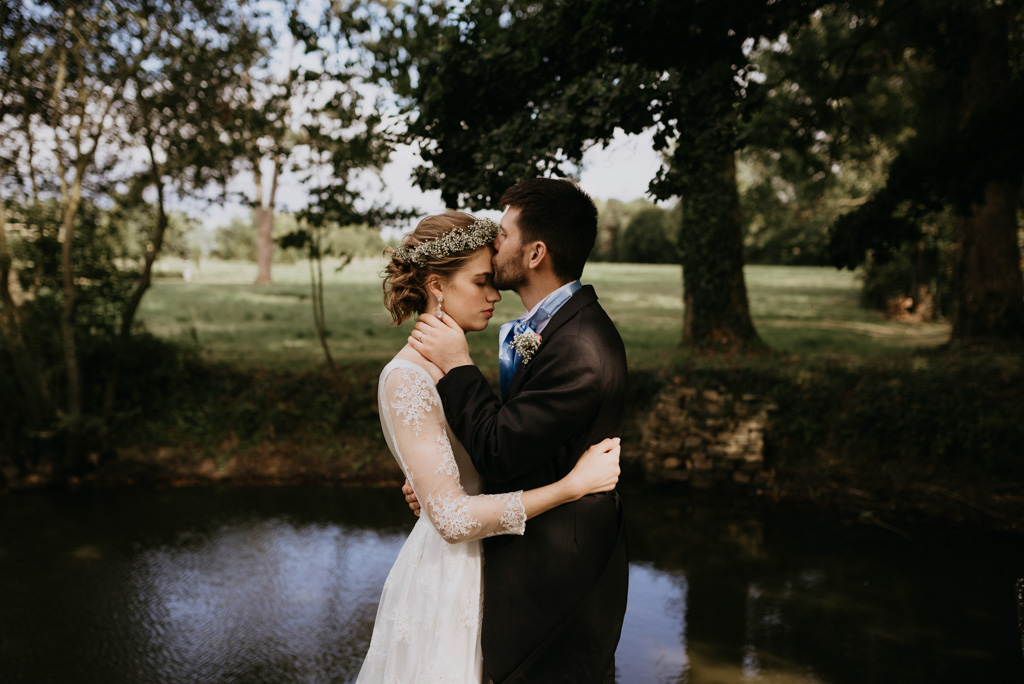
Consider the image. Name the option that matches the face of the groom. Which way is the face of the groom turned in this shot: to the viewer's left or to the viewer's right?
to the viewer's left

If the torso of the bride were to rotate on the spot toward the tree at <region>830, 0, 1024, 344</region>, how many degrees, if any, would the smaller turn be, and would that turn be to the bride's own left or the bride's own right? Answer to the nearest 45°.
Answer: approximately 45° to the bride's own left

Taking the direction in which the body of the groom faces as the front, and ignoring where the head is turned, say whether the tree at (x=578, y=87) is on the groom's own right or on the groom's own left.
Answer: on the groom's own right

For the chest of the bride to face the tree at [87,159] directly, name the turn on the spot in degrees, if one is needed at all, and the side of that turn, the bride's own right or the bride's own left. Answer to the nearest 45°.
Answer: approximately 135° to the bride's own left

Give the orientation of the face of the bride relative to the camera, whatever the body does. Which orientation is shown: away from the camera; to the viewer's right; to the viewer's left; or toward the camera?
to the viewer's right

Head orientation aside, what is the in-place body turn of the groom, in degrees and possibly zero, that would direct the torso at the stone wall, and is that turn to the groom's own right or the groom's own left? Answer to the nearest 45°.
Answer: approximately 90° to the groom's own right

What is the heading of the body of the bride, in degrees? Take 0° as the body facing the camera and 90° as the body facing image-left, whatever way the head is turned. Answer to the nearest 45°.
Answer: approximately 270°

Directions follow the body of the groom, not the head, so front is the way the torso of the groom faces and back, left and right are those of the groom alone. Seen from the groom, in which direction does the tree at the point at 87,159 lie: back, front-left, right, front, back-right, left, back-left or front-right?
front-right

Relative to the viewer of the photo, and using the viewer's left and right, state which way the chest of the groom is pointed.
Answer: facing to the left of the viewer

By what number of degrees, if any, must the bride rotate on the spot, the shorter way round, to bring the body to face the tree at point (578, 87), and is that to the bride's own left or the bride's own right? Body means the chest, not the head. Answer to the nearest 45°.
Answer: approximately 90° to the bride's own left

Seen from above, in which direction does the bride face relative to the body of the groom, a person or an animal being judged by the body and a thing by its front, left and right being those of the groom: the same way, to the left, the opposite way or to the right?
the opposite way
